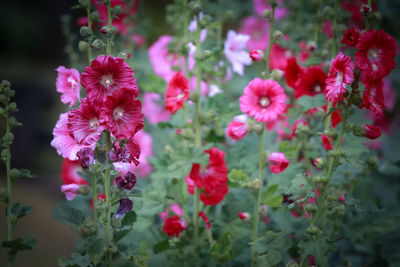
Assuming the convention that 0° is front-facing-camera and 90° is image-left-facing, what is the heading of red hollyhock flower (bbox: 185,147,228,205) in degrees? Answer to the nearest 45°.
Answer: approximately 45°

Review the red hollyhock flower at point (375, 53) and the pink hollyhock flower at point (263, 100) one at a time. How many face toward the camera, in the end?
2

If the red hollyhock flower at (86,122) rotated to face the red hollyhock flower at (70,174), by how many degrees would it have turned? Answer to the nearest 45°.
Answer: approximately 135° to its right
